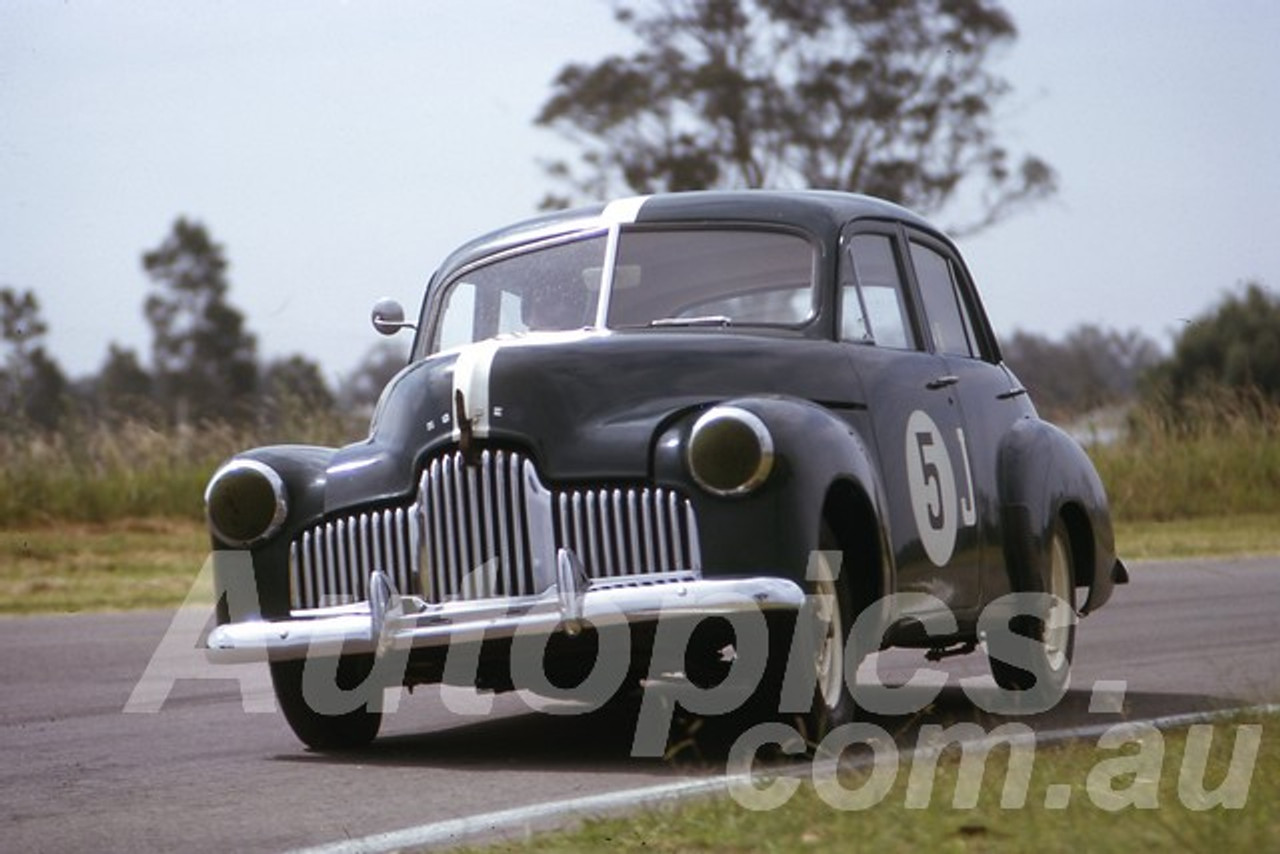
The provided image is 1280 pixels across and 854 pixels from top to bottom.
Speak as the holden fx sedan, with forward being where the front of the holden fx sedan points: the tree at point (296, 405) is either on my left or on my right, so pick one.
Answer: on my right

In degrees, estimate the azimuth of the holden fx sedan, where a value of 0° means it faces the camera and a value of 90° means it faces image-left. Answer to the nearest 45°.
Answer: approximately 45°
